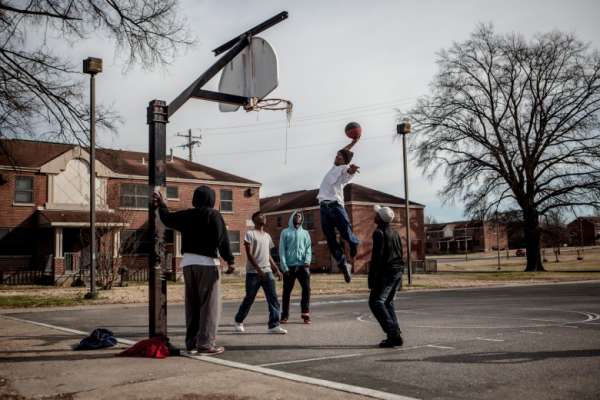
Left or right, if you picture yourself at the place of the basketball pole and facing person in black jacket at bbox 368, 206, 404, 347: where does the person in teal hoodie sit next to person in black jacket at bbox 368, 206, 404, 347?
left

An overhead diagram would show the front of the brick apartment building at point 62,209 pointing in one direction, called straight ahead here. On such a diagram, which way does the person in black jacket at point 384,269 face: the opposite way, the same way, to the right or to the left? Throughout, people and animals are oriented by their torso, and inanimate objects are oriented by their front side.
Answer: the opposite way

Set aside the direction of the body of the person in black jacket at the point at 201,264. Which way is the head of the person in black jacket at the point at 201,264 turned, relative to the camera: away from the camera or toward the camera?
away from the camera

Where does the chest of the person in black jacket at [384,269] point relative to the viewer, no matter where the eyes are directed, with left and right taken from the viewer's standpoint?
facing away from the viewer and to the left of the viewer

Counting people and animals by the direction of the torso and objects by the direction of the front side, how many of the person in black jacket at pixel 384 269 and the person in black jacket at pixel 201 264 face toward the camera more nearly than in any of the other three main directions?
0

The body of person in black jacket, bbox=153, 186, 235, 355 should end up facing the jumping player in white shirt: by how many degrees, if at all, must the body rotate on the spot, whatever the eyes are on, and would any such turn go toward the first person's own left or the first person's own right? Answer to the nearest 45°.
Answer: approximately 90° to the first person's own right

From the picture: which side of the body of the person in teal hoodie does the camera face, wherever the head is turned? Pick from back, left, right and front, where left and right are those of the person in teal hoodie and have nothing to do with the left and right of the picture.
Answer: front

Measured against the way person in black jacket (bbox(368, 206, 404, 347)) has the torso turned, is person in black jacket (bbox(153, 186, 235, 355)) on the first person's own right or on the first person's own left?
on the first person's own left

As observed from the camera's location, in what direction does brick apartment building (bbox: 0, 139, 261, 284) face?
facing the viewer and to the right of the viewer

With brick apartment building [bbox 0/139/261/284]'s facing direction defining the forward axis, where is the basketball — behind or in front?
in front

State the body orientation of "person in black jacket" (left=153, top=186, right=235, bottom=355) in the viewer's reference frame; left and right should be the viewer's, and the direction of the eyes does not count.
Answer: facing away from the viewer and to the right of the viewer

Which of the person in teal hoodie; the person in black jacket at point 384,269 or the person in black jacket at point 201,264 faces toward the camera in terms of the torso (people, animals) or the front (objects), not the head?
the person in teal hoodie
